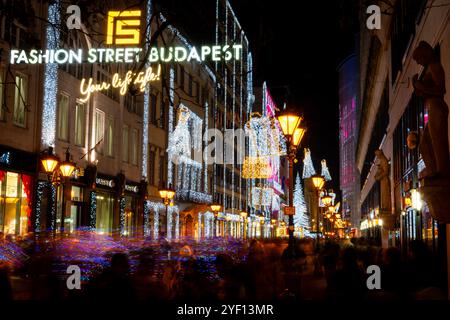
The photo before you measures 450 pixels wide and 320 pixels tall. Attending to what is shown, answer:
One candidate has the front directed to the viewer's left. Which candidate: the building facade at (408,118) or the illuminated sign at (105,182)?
the building facade

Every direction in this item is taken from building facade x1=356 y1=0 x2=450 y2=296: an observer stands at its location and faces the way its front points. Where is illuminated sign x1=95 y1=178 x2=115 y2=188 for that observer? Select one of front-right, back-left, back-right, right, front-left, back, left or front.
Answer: front-right

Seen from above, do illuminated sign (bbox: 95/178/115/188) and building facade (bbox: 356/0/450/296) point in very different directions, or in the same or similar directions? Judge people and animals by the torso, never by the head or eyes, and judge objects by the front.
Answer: very different directions

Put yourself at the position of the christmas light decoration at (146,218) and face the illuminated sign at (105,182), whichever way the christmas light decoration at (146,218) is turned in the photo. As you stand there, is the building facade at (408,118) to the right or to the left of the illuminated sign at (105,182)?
left

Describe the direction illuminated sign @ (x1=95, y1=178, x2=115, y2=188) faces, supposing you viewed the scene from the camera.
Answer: facing the viewer and to the right of the viewer

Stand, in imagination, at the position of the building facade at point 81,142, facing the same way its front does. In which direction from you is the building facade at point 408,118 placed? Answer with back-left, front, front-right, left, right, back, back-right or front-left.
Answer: front

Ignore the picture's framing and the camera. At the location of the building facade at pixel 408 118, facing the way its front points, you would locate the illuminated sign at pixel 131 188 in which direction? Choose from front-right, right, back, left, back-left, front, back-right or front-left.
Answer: front-right

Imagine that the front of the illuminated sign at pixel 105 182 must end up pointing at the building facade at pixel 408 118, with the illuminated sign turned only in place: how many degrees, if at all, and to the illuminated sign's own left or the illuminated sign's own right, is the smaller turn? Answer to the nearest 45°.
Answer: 0° — it already faces it

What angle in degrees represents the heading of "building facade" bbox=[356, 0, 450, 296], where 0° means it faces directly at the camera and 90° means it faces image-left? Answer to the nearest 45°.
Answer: approximately 90°

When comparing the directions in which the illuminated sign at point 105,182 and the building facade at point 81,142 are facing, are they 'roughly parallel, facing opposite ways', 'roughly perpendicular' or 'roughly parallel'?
roughly parallel

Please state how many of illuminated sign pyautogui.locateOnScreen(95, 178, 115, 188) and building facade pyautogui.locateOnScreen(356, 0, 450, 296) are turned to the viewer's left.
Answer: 1

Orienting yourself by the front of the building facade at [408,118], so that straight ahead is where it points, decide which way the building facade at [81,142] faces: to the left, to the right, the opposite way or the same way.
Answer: the opposite way

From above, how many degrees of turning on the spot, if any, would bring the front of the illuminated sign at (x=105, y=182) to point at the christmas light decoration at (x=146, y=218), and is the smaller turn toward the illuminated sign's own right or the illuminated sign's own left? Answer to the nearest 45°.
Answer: approximately 135° to the illuminated sign's own left

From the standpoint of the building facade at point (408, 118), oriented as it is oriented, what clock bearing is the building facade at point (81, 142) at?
the building facade at point (81, 142) is roughly at 1 o'clock from the building facade at point (408, 118).

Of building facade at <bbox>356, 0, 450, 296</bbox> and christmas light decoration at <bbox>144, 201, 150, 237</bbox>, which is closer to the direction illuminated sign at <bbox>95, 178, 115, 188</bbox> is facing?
the building facade
